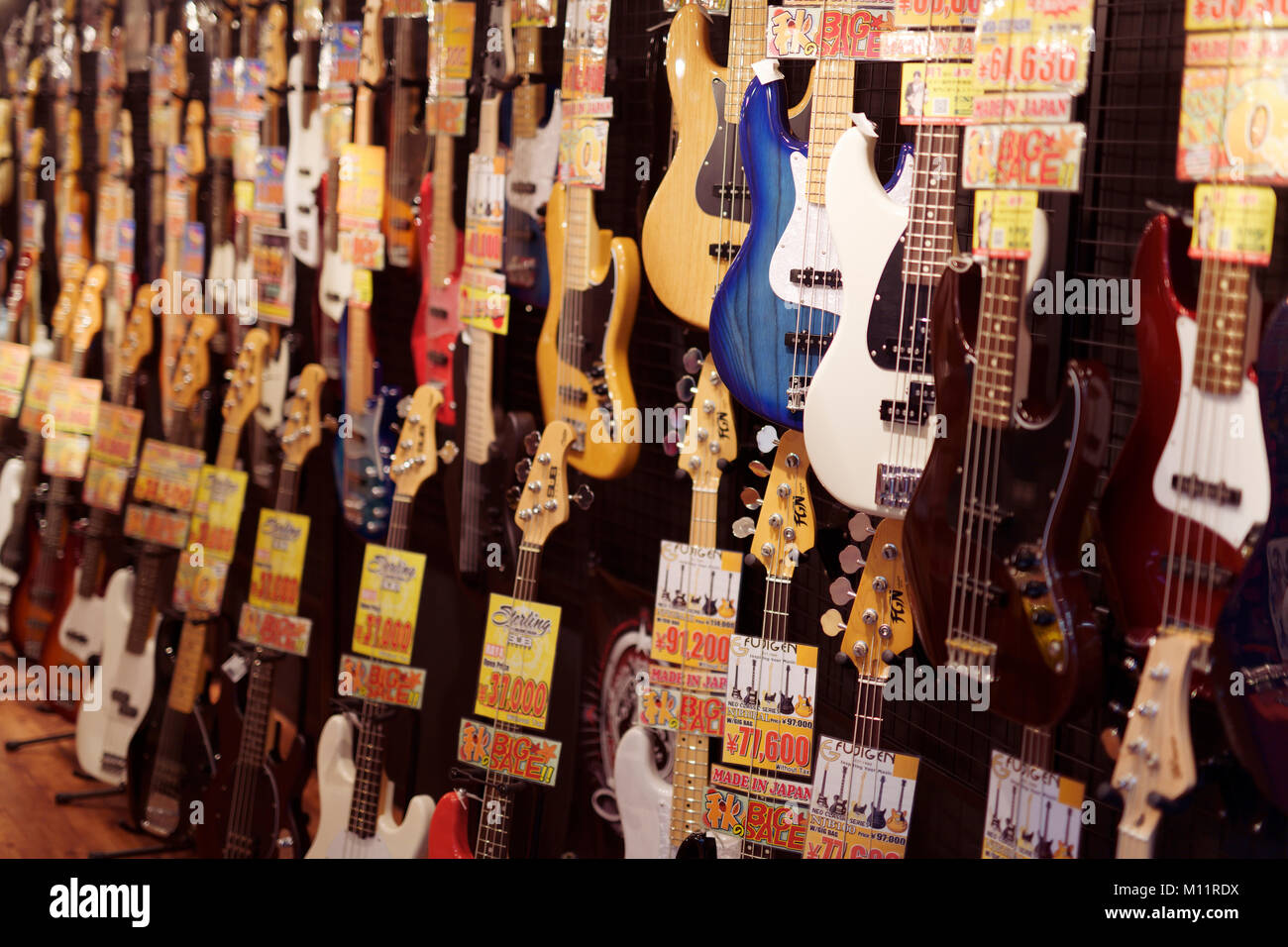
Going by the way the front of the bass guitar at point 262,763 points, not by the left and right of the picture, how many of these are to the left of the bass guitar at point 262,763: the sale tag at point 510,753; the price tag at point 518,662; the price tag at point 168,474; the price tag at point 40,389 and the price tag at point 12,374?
2

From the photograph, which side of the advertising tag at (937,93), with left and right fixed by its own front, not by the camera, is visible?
front

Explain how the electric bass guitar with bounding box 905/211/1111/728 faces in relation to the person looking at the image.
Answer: facing the viewer and to the left of the viewer

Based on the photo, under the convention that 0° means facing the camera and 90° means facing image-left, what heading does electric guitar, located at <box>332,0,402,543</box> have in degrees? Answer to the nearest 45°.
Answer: approximately 45°

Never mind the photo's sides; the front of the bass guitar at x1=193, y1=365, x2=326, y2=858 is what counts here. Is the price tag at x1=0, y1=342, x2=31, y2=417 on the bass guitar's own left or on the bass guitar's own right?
on the bass guitar's own right

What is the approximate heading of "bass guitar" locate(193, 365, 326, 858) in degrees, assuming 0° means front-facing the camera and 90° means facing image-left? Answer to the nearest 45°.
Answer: approximately 45°

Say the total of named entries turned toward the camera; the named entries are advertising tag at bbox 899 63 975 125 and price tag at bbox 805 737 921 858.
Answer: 2

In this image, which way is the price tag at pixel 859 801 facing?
toward the camera
